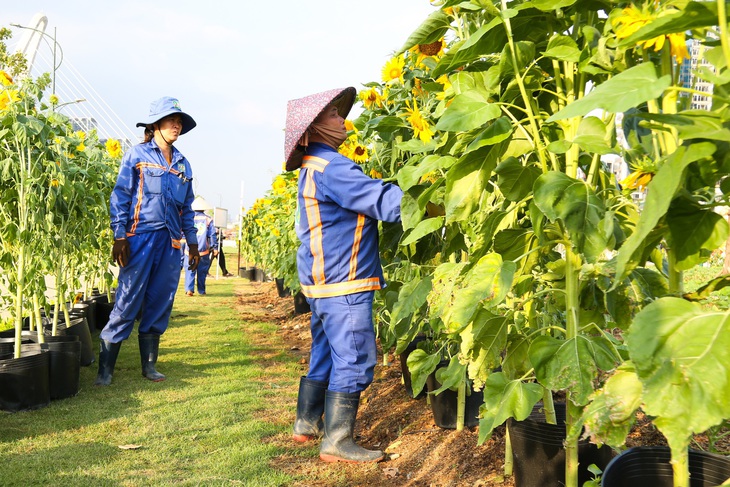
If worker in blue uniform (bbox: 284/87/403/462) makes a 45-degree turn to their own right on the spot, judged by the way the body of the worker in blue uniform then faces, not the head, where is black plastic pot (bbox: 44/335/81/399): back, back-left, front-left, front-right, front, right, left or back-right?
back

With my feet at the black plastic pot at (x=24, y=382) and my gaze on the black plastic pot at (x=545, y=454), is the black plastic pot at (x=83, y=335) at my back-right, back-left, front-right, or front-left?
back-left

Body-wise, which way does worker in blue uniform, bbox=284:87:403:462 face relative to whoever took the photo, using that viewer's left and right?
facing to the right of the viewer

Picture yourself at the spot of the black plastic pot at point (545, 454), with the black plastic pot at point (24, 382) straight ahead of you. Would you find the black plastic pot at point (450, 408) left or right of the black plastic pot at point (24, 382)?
right

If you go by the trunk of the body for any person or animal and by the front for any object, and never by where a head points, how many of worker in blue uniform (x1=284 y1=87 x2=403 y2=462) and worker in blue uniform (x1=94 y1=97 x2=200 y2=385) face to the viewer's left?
0

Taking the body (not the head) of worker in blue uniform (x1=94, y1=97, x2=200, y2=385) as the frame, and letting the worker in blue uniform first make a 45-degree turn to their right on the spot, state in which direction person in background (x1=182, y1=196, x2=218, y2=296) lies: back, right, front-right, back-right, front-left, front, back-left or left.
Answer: back

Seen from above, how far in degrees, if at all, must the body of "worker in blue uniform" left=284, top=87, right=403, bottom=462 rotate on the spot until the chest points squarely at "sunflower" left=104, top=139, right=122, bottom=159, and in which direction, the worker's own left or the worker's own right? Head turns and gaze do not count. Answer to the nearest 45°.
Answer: approximately 135° to the worker's own left

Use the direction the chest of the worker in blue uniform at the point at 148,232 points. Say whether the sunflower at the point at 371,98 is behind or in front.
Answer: in front

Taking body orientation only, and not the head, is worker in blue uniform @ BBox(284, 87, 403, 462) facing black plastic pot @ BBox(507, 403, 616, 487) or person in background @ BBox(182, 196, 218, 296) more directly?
the black plastic pot

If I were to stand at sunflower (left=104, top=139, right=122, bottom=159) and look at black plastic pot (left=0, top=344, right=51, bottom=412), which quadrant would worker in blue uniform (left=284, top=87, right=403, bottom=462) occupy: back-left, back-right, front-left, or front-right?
front-left

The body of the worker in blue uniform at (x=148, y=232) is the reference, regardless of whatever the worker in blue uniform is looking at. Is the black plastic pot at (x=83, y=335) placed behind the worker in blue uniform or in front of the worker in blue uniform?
behind

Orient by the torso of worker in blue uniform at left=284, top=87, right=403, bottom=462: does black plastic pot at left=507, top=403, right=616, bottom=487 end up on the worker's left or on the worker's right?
on the worker's right

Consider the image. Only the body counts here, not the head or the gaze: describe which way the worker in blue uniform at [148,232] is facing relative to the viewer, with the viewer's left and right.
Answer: facing the viewer and to the right of the viewer
